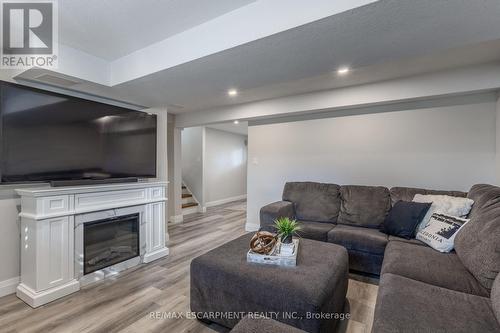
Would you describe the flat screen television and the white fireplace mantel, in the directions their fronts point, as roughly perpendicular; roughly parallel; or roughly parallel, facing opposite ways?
roughly parallel

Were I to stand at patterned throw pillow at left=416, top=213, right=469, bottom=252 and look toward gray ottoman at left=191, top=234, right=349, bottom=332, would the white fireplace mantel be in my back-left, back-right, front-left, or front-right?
front-right

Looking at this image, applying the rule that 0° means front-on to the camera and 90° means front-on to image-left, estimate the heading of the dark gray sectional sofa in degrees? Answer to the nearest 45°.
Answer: approximately 45°

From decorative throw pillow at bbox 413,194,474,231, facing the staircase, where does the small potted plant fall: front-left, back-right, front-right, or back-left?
front-left

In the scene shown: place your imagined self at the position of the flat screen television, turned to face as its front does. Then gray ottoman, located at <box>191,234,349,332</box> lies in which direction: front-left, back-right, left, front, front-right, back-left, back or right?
front

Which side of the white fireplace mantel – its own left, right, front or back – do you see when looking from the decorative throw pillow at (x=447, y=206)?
front

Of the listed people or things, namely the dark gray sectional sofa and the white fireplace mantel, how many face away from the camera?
0

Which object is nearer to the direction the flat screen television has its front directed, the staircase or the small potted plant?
the small potted plant

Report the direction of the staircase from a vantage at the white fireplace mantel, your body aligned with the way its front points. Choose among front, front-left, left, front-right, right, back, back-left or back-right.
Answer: left

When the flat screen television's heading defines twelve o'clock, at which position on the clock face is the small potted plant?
The small potted plant is roughly at 12 o'clock from the flat screen television.

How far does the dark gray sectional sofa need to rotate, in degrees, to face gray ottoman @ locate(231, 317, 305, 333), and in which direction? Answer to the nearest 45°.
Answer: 0° — it already faces it

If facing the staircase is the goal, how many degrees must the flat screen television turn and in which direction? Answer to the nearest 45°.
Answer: approximately 90° to its left

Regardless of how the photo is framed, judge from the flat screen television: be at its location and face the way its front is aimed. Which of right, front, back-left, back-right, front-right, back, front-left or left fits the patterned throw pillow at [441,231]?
front

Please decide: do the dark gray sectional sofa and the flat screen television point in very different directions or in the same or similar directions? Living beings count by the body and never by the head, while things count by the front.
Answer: very different directions

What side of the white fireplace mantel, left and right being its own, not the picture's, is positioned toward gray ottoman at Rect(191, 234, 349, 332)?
front

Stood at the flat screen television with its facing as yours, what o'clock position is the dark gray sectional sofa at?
The dark gray sectional sofa is roughly at 12 o'clock from the flat screen television.

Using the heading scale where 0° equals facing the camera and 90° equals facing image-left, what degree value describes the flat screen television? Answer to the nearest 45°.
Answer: approximately 315°

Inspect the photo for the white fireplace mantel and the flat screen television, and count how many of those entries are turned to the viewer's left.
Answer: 0
